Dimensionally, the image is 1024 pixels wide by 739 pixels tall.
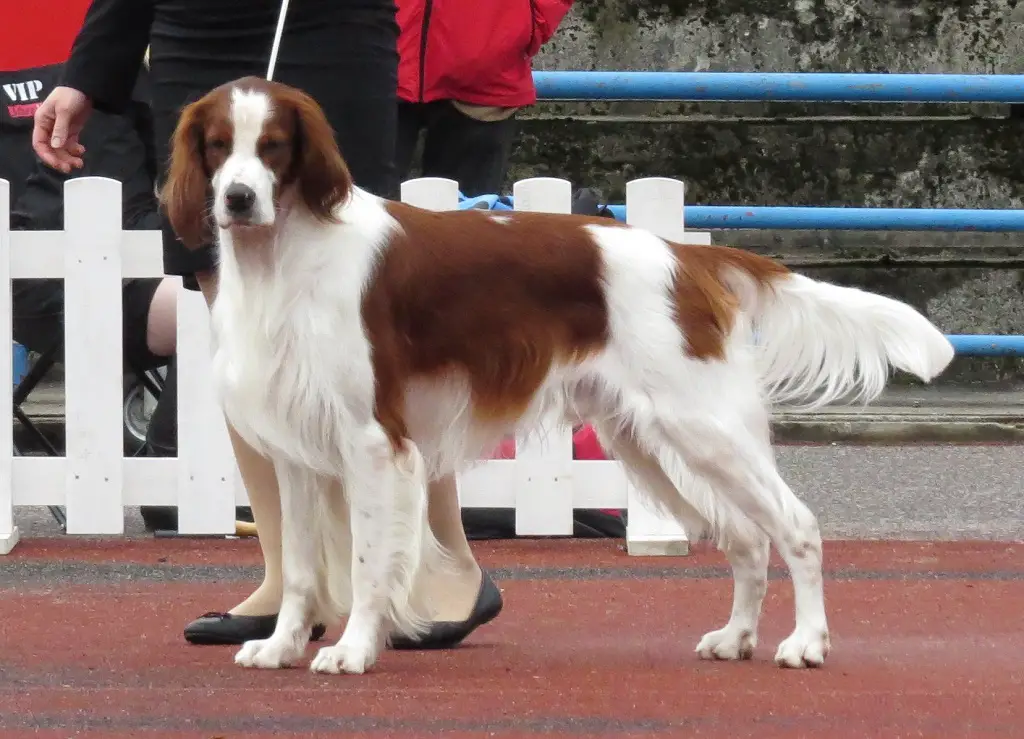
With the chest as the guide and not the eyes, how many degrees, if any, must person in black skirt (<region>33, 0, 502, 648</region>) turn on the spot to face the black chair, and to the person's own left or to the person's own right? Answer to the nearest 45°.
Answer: approximately 90° to the person's own right

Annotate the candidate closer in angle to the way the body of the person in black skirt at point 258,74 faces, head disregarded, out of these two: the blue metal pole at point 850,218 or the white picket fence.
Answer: the white picket fence

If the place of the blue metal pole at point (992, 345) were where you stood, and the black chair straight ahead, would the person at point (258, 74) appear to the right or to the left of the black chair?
left

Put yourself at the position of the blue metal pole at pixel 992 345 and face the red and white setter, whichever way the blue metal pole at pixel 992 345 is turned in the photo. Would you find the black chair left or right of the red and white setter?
right

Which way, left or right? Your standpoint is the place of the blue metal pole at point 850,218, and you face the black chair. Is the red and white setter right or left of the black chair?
left

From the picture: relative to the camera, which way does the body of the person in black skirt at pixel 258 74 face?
to the viewer's left

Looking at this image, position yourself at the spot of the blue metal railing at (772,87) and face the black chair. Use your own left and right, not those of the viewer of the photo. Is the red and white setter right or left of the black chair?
left

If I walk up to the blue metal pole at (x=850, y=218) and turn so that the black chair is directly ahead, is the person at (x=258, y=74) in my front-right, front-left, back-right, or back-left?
front-left
